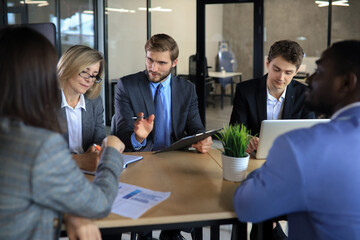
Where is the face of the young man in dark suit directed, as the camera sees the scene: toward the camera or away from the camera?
toward the camera

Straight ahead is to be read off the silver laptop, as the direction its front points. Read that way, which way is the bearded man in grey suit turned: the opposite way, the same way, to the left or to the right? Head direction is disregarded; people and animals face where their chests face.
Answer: the opposite way

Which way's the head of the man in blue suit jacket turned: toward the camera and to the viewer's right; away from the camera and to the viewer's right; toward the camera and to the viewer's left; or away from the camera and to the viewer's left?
away from the camera and to the viewer's left

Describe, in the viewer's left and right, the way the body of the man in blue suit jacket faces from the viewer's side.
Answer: facing away from the viewer and to the left of the viewer

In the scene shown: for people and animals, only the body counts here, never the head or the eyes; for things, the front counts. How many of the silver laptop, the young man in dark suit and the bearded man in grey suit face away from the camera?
1

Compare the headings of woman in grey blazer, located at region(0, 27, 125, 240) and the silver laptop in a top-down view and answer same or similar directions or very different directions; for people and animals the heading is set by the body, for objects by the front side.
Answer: same or similar directions

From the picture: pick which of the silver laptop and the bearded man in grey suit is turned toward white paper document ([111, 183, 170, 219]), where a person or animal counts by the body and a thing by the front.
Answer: the bearded man in grey suit

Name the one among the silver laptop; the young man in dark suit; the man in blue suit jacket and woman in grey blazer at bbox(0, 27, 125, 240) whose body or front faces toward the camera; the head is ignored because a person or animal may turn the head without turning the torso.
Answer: the young man in dark suit

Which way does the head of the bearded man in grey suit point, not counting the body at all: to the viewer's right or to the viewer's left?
to the viewer's left

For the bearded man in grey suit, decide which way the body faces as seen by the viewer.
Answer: toward the camera

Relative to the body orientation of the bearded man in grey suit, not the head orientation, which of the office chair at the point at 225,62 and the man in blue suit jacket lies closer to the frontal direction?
the man in blue suit jacket

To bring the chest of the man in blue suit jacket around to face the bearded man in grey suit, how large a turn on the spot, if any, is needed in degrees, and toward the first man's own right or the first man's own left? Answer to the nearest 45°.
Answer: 0° — they already face them

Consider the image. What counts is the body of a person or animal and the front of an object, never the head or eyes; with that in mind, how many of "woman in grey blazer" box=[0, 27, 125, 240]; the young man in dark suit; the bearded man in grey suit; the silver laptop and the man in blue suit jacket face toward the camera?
2

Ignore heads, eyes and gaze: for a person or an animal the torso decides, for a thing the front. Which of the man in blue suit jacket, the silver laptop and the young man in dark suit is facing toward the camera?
the young man in dark suit

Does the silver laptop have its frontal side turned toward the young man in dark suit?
yes

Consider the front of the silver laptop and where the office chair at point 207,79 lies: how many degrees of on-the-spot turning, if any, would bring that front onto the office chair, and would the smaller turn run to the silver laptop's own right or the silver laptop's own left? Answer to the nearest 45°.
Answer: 0° — it already faces it

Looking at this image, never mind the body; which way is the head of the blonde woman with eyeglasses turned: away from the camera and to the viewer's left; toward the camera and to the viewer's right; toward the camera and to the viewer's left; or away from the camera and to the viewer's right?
toward the camera and to the viewer's right

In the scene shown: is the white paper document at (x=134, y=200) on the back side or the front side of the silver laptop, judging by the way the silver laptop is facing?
on the back side

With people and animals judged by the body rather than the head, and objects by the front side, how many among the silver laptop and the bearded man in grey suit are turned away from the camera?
1

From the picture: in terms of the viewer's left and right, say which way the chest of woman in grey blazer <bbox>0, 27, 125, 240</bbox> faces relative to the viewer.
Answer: facing away from the viewer and to the right of the viewer
